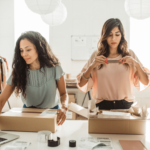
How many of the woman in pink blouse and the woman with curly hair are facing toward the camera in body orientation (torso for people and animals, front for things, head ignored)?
2

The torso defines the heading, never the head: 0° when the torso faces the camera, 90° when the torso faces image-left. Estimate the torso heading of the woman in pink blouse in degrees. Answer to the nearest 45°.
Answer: approximately 0°

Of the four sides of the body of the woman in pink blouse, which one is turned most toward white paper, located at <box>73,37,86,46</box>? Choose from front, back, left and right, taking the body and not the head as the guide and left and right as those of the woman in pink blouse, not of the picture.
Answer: back
